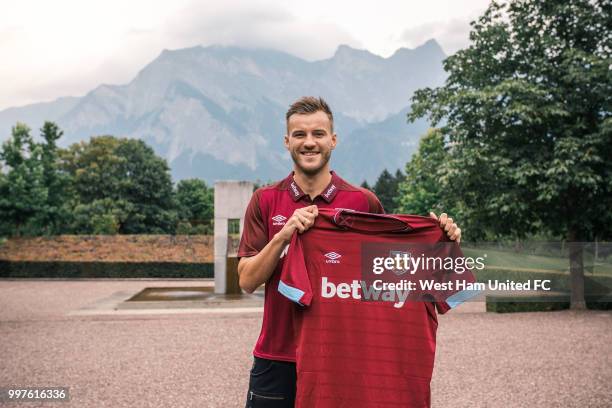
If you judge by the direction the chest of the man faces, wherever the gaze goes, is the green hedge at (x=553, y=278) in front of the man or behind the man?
behind

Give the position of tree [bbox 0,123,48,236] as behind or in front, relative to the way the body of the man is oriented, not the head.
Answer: behind

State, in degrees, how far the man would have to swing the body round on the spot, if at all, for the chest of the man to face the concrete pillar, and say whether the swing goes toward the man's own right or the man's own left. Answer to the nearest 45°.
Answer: approximately 180°

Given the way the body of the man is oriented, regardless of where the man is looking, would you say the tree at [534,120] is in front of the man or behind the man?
behind

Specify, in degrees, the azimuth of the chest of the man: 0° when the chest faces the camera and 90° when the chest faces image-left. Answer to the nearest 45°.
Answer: approximately 0°
